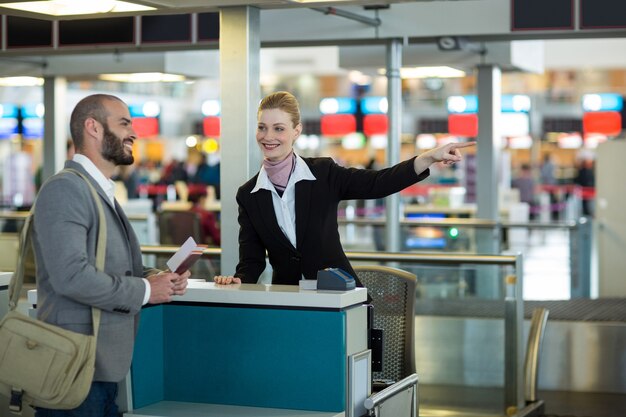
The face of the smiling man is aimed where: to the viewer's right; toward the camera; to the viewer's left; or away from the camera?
to the viewer's right

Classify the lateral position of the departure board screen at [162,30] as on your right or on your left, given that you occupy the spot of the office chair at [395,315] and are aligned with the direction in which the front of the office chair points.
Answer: on your right

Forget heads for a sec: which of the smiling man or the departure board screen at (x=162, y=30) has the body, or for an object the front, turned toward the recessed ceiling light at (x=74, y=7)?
the departure board screen

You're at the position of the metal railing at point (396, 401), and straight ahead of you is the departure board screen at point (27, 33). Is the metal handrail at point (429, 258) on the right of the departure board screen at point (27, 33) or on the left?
right

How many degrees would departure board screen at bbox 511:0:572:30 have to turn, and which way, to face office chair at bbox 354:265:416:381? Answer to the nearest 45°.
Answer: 0° — it already faces it

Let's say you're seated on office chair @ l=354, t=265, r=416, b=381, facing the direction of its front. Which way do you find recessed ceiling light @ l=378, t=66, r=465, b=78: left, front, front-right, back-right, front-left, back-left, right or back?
back-right

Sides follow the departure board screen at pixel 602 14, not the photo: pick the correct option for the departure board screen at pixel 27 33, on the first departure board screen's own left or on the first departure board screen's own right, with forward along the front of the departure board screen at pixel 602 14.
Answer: on the first departure board screen's own right

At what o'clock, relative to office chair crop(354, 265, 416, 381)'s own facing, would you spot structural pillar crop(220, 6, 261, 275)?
The structural pillar is roughly at 3 o'clock from the office chair.

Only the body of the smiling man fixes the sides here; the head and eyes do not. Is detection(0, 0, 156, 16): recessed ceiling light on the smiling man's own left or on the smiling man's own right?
on the smiling man's own left

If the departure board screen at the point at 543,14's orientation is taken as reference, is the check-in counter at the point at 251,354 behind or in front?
in front

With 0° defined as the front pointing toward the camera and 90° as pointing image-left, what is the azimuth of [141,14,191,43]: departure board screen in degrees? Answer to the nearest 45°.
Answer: approximately 0°

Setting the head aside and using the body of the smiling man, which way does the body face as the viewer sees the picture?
to the viewer's right
